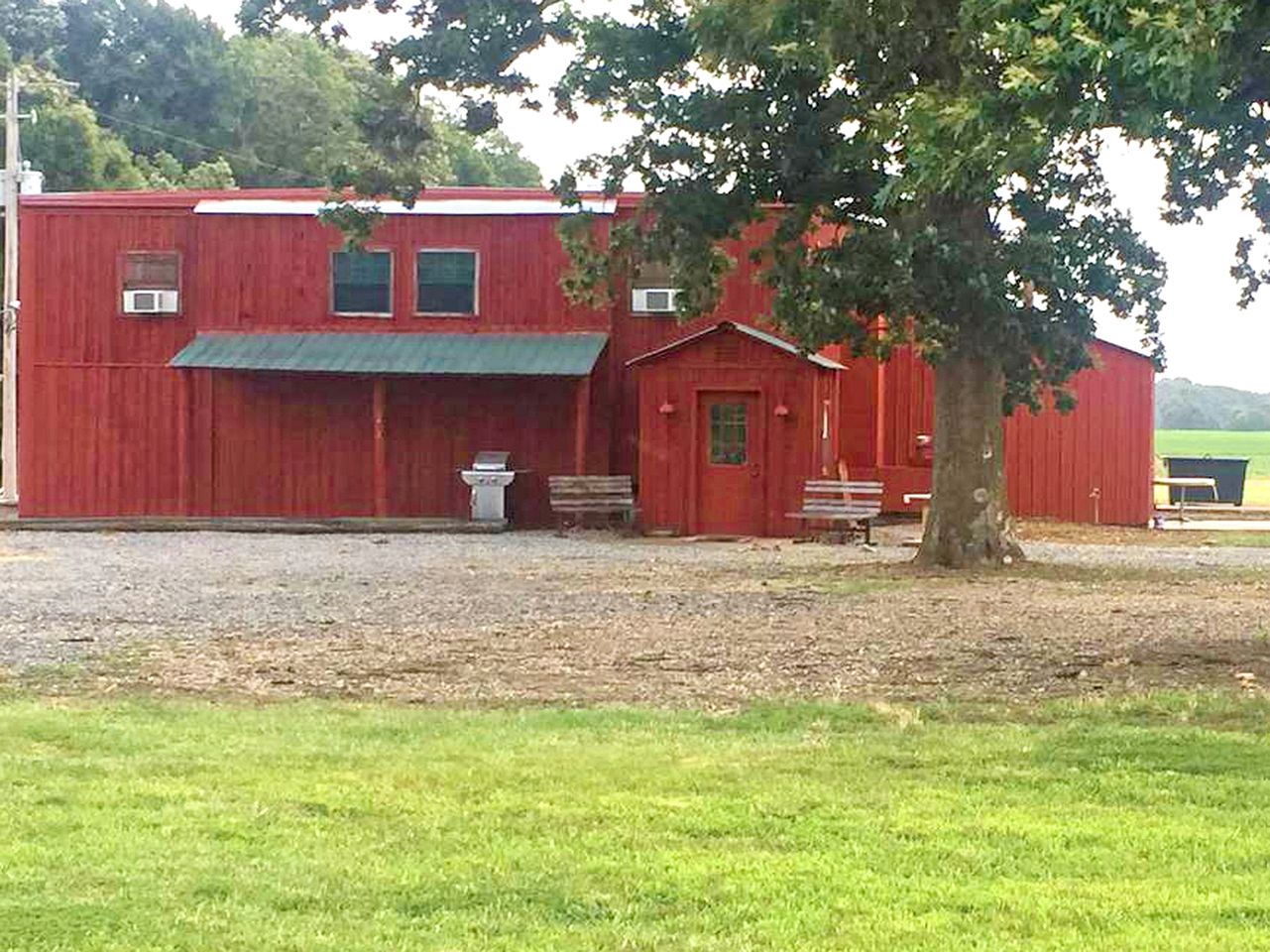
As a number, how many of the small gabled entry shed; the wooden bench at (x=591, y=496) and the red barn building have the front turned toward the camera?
3

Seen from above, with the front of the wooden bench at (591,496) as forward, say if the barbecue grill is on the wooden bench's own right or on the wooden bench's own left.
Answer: on the wooden bench's own right

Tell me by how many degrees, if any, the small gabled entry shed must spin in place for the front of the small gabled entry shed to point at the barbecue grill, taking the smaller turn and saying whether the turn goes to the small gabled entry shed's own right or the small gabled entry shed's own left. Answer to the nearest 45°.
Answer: approximately 90° to the small gabled entry shed's own right

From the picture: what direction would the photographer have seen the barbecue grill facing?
facing the viewer

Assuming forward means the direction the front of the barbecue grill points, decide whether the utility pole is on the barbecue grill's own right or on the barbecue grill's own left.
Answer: on the barbecue grill's own right

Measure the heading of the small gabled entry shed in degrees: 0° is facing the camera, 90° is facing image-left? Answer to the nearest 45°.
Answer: approximately 0°

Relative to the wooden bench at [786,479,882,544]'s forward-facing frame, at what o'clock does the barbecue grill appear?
The barbecue grill is roughly at 2 o'clock from the wooden bench.

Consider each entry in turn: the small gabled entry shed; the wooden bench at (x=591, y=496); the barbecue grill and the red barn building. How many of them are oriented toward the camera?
4

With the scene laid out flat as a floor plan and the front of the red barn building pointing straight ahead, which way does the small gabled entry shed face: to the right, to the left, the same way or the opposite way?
the same way

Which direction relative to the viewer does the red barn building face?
toward the camera

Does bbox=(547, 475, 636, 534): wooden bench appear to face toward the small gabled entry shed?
no

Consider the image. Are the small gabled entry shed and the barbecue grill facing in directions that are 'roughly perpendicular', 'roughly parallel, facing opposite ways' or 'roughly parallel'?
roughly parallel

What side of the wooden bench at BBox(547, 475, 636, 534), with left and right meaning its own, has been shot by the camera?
front

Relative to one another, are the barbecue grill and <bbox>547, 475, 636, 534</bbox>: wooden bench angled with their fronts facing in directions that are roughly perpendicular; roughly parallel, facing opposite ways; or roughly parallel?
roughly parallel

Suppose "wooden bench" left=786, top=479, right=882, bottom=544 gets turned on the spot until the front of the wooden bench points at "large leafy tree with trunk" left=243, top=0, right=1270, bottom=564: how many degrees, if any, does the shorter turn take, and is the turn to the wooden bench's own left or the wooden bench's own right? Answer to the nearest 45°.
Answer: approximately 45° to the wooden bench's own left

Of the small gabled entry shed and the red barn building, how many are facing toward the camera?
2

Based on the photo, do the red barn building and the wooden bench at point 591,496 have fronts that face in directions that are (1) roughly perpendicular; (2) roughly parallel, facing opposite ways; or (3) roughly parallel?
roughly parallel

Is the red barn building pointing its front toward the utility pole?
no
